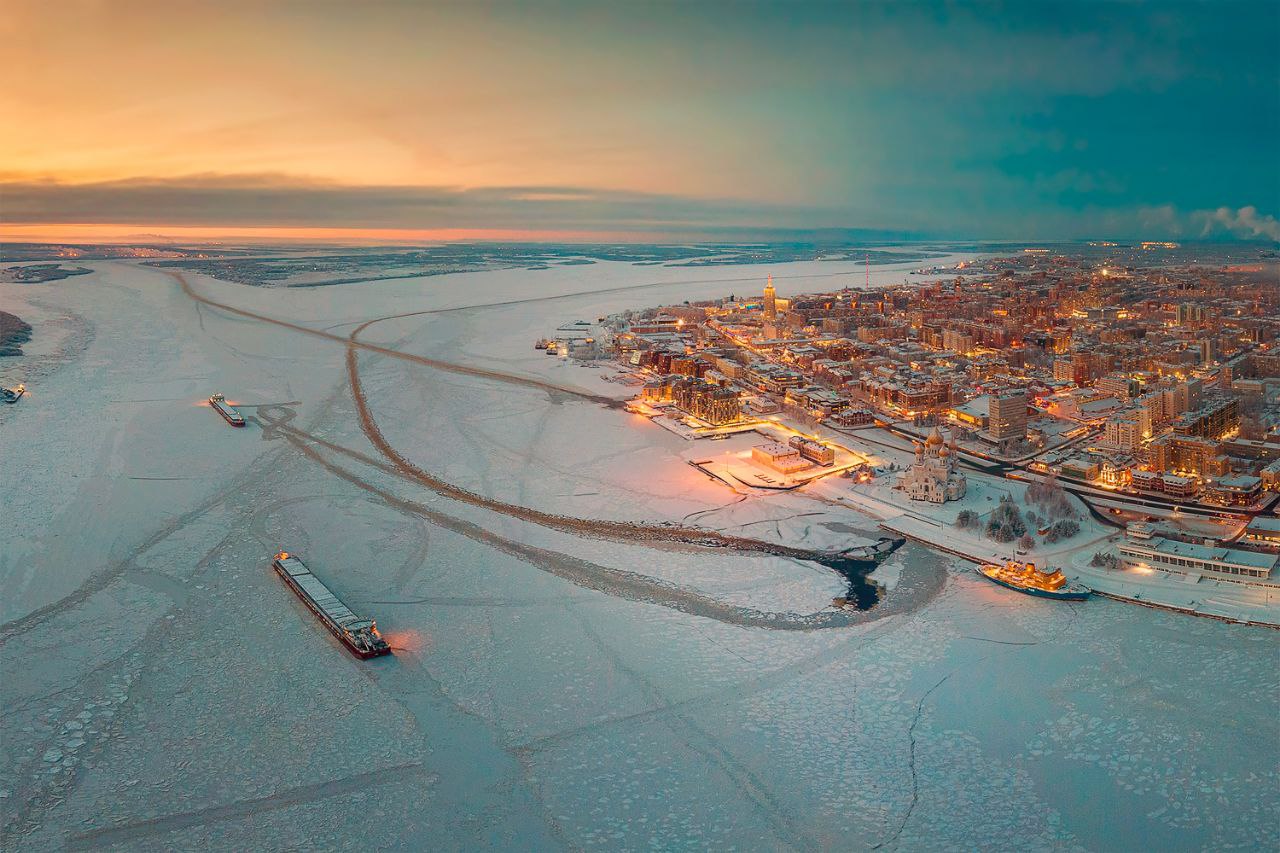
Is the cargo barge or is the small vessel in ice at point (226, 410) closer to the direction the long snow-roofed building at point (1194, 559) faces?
the cargo barge

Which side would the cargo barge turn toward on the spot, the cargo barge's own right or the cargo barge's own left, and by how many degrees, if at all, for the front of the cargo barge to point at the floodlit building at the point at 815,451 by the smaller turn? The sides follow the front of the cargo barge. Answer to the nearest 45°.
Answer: approximately 90° to the cargo barge's own right

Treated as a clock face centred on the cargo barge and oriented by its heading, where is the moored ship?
The moored ship is roughly at 5 o'clock from the cargo barge.

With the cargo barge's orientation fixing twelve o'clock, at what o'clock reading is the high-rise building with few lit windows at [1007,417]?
The high-rise building with few lit windows is roughly at 4 o'clock from the cargo barge.

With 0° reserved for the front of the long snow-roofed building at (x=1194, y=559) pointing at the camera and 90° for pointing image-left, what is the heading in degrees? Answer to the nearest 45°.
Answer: approximately 0°

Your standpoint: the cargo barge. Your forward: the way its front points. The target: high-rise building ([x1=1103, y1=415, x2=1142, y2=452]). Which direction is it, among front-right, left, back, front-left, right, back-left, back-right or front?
back-right

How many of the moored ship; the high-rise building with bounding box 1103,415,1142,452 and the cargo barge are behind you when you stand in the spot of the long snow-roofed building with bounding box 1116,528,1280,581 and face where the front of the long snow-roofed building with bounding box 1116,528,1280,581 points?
1

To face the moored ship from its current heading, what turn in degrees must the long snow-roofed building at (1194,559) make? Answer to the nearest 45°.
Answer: approximately 45° to its right

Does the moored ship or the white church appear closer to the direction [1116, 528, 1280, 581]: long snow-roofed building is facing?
the moored ship

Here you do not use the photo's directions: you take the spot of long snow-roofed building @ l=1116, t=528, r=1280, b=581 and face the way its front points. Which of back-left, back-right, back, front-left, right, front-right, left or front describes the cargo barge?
front-right

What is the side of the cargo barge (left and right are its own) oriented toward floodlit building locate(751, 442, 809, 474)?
right

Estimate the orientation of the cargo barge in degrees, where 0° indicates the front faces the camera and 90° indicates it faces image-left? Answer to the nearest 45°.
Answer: approximately 135°

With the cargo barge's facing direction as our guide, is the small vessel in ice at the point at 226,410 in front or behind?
in front

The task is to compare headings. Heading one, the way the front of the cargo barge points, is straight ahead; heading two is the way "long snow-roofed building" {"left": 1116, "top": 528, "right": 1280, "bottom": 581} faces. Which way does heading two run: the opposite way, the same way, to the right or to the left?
to the left
